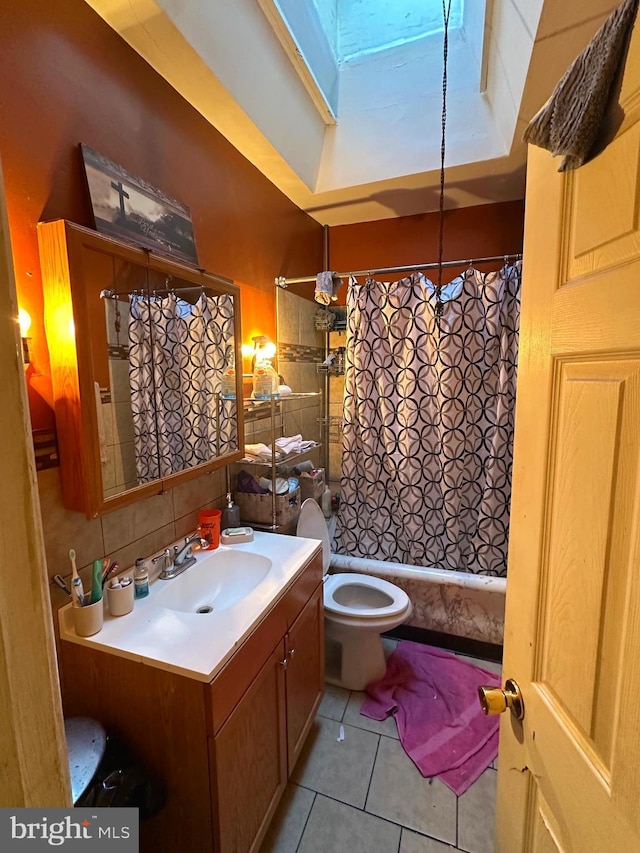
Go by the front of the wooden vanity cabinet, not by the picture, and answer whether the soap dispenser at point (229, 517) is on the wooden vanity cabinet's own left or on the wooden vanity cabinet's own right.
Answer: on the wooden vanity cabinet's own left

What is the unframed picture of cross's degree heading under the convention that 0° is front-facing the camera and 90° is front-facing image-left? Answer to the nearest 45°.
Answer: approximately 315°

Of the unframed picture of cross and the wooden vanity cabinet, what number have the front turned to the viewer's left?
0

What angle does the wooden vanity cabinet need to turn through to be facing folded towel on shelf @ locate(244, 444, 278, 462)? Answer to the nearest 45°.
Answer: approximately 135° to its left

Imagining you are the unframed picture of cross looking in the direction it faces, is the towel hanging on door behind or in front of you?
in front

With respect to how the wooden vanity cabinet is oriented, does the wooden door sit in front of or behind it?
in front

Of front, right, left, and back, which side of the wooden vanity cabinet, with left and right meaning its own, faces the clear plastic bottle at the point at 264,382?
left

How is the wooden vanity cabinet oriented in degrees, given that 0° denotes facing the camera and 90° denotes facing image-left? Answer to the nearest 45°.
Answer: approximately 315°

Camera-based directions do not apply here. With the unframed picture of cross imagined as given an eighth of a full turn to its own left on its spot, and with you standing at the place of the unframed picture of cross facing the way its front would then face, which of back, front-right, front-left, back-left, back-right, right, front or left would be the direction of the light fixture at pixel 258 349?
front-left
